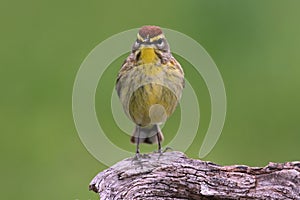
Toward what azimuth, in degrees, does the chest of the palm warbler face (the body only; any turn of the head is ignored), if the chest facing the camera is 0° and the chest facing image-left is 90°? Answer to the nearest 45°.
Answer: approximately 0°
